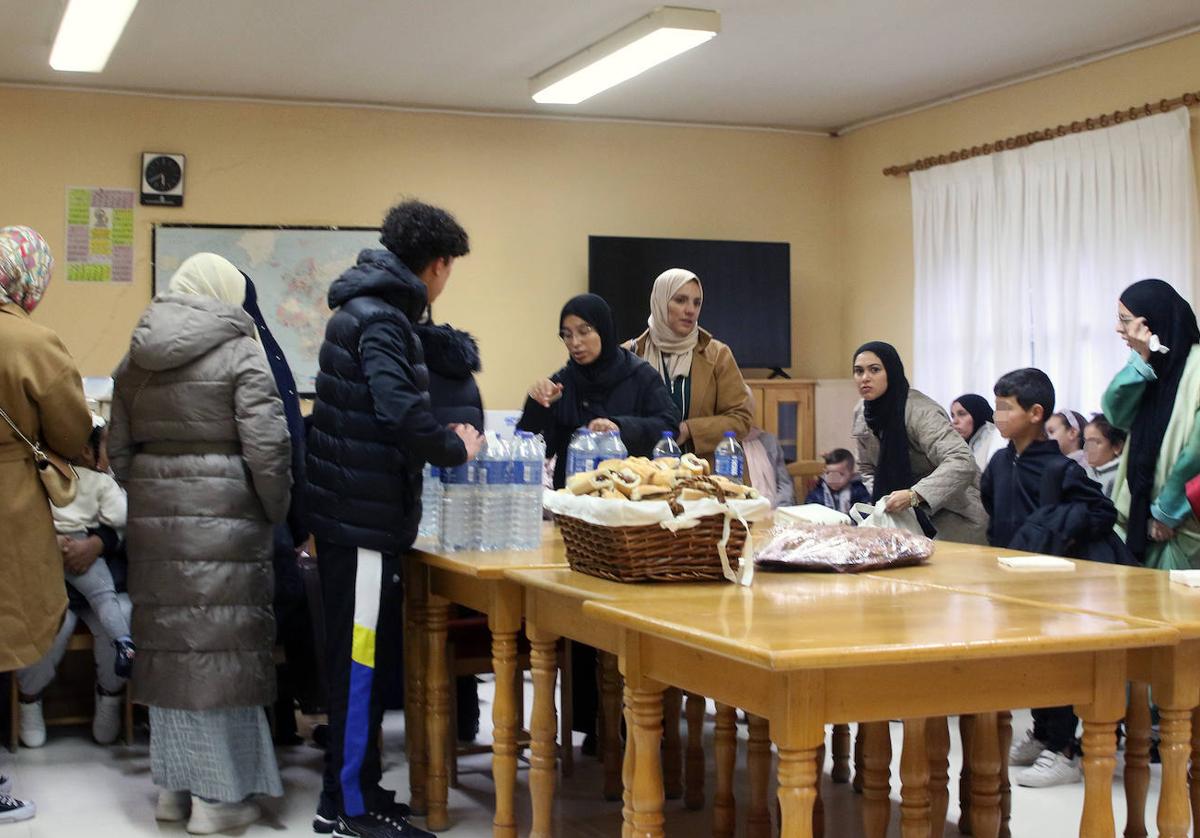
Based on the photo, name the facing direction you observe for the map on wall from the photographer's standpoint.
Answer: facing the viewer

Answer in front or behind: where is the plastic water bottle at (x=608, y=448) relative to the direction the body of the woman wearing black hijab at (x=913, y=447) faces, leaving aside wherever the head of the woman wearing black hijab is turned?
in front

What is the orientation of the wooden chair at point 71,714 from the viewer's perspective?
toward the camera

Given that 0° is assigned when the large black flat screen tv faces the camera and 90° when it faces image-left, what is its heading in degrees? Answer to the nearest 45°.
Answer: approximately 0°

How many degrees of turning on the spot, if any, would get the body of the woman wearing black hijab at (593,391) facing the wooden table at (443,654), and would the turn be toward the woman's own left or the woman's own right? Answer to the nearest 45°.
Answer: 0° — they already face it

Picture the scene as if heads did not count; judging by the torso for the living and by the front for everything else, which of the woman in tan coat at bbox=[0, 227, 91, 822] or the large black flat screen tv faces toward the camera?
the large black flat screen tv

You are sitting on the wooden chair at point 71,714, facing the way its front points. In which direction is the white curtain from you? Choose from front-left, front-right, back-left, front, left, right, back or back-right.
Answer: left

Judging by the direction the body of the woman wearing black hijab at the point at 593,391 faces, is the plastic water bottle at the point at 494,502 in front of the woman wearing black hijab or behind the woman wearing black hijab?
in front

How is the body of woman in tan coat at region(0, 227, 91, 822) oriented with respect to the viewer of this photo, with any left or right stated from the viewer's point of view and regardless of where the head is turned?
facing away from the viewer and to the right of the viewer

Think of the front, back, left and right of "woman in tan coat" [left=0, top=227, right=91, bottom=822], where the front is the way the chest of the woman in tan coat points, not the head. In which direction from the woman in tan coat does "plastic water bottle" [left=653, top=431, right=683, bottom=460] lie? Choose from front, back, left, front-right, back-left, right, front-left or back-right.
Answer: front-right

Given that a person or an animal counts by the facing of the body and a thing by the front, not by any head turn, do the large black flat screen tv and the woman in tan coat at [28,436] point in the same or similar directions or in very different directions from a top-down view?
very different directions

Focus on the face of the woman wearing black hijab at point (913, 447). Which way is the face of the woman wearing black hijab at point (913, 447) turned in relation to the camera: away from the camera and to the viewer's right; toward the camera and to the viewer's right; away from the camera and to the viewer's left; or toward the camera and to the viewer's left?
toward the camera and to the viewer's left

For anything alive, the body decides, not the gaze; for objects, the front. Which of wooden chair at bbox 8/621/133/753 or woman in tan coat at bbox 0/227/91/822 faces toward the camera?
the wooden chair

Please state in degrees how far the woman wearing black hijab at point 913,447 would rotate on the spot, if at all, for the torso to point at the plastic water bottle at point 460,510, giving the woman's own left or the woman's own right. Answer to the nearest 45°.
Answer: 0° — they already face it

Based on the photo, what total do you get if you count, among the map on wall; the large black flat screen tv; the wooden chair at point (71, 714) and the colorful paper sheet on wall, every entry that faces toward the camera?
4
